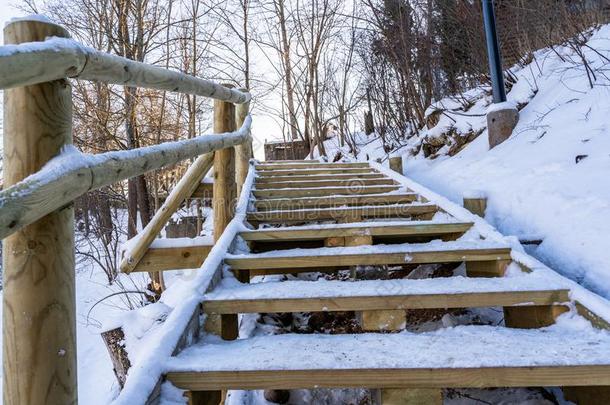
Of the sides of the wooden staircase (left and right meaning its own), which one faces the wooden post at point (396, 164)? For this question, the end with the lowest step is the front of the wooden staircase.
back

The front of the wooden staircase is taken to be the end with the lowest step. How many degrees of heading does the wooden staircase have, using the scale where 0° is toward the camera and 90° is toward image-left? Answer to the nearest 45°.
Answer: approximately 0°
